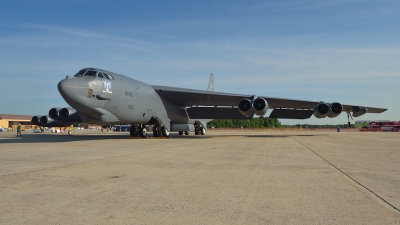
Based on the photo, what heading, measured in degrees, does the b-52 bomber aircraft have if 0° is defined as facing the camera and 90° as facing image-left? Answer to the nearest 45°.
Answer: approximately 45°
